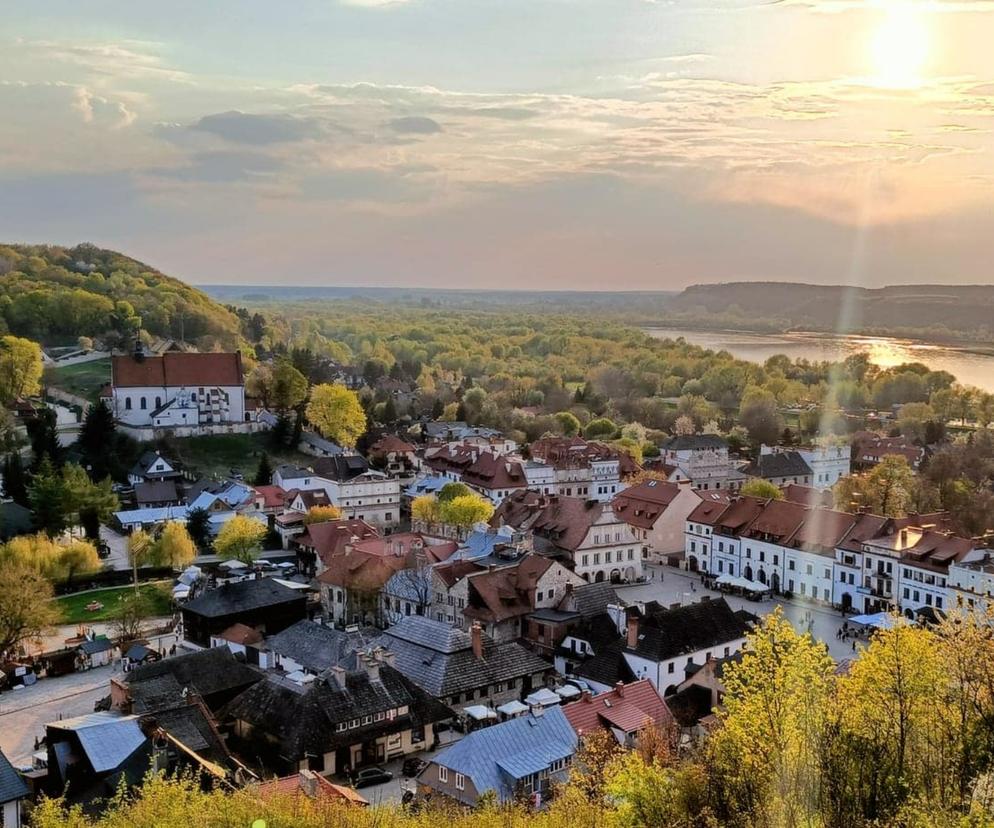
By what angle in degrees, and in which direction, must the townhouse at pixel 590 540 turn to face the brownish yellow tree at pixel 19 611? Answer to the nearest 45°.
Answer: approximately 90° to its right

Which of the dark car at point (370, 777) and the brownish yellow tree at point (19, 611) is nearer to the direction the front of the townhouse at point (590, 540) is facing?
the dark car

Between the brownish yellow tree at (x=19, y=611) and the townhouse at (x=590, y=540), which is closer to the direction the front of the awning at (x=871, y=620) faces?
the brownish yellow tree

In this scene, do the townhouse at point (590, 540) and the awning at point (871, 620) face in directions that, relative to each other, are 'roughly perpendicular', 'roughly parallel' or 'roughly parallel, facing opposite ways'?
roughly perpendicular

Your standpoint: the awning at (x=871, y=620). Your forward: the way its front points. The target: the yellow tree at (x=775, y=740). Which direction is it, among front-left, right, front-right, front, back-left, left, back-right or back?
front-left

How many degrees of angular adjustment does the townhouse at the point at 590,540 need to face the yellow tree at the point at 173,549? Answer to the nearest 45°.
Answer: approximately 135° to its right

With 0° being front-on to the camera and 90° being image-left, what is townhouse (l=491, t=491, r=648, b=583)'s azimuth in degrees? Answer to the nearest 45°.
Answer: approximately 315°

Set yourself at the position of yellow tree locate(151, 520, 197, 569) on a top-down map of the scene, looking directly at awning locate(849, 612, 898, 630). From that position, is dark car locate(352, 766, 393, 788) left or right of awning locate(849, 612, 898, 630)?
right

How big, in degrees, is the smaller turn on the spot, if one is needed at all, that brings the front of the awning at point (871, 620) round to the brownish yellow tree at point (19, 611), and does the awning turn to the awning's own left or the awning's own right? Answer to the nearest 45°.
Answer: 0° — it already faces it
